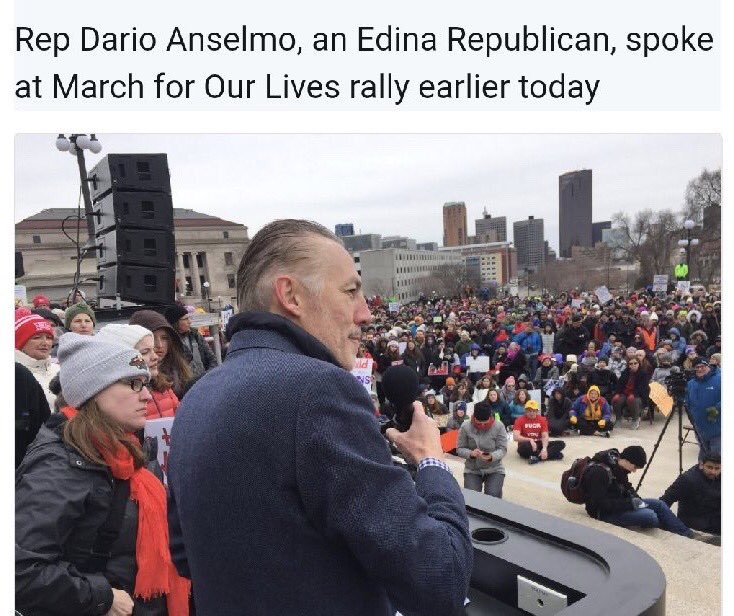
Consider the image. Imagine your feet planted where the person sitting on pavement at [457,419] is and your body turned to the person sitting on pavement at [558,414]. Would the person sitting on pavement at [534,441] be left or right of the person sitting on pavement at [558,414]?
right

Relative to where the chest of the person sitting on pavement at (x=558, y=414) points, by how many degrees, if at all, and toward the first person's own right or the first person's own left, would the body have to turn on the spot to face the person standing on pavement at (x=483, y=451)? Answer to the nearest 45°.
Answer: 0° — they already face them

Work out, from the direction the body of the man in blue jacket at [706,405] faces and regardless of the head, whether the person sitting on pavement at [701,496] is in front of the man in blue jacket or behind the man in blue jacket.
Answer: in front

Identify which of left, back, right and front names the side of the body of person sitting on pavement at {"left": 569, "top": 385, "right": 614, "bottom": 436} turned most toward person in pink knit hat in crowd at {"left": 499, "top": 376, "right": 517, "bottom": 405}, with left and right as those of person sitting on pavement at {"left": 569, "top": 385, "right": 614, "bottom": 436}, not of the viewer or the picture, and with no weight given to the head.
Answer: right

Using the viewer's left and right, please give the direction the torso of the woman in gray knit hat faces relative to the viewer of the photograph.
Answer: facing to the right of the viewer

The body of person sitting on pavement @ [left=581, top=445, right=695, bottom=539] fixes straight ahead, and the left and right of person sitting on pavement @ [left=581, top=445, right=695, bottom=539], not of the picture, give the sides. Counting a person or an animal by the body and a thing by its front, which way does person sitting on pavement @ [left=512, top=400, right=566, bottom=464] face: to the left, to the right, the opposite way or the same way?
to the right

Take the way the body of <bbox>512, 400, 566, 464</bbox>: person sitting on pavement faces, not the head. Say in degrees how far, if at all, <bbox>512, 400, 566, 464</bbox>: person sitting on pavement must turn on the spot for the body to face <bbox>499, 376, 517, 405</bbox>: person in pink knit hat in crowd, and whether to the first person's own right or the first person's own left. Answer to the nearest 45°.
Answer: approximately 180°

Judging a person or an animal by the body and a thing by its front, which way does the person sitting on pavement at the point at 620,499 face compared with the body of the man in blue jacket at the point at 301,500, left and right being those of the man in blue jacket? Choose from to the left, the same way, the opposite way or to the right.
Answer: to the right

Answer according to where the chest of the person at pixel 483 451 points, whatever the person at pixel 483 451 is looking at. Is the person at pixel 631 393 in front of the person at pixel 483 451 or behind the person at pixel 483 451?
behind

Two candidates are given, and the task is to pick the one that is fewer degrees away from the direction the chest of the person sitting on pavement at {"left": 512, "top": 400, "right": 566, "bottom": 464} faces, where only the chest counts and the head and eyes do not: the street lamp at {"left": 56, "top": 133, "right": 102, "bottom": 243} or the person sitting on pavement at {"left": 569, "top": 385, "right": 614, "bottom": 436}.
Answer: the street lamp

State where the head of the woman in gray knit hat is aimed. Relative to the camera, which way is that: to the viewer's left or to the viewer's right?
to the viewer's right

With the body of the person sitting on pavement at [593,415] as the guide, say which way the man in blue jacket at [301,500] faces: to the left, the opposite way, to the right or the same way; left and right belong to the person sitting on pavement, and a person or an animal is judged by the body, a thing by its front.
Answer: the opposite way
